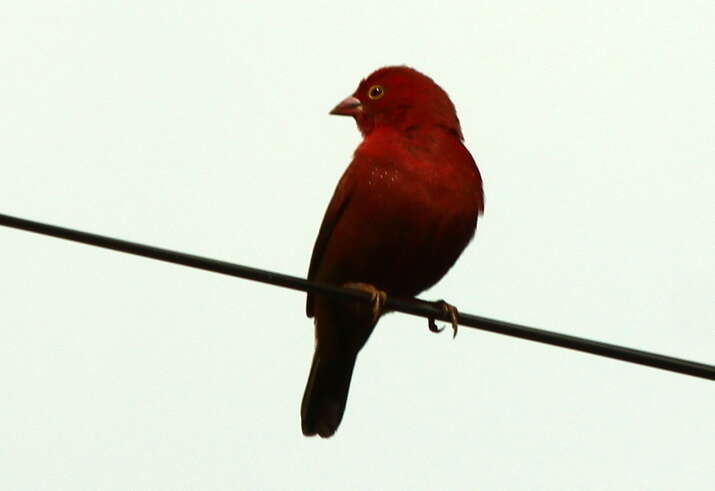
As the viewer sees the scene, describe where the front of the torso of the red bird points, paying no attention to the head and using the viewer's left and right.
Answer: facing the viewer and to the right of the viewer
